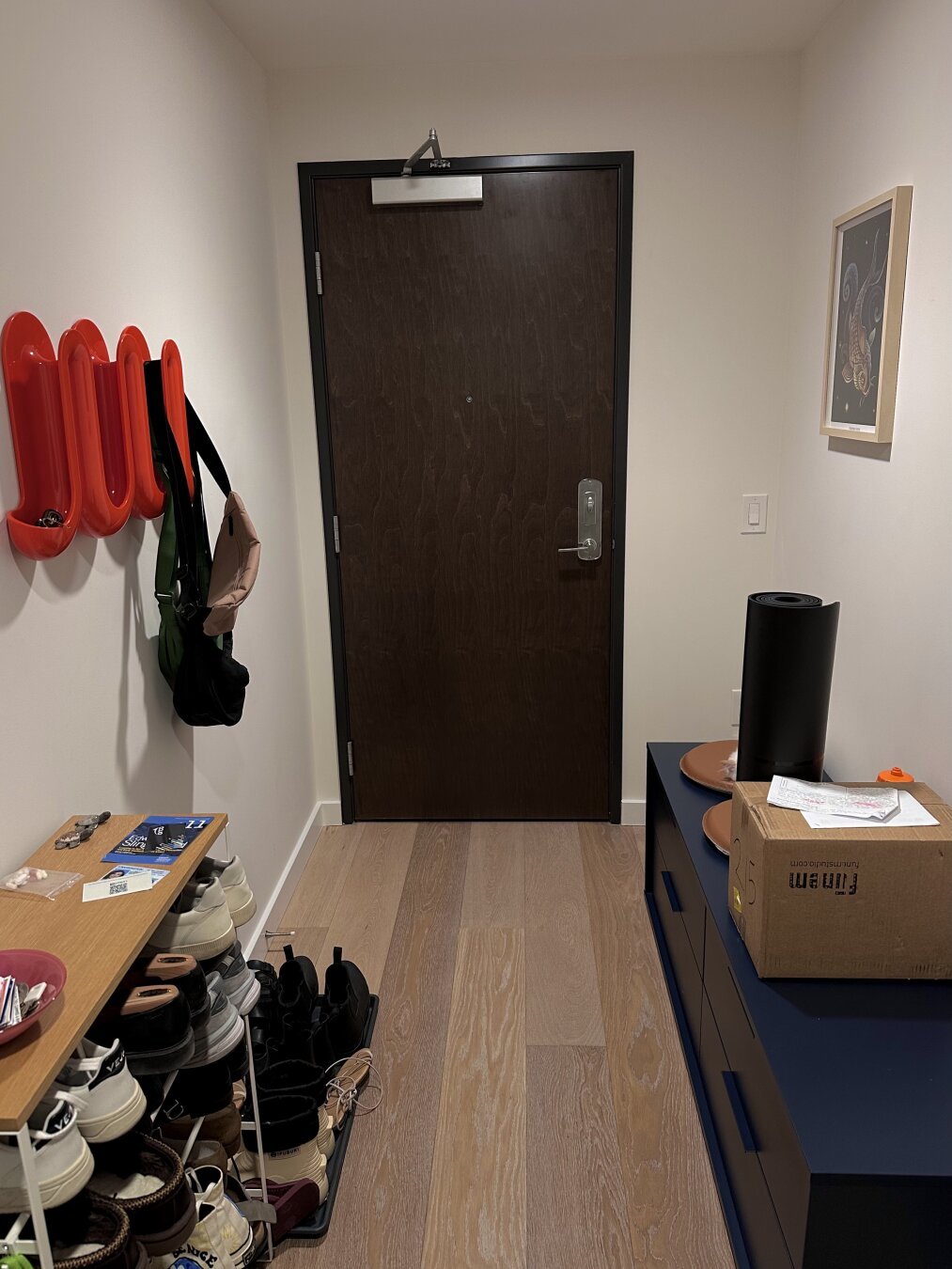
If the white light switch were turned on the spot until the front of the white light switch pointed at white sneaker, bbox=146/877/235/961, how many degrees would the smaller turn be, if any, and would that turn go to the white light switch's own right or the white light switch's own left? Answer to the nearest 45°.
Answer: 0° — it already faces it

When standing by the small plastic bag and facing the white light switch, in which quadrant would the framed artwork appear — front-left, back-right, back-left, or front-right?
front-right

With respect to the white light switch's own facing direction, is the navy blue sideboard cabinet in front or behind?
in front

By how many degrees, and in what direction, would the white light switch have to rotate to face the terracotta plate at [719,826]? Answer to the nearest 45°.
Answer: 0° — it already faces it

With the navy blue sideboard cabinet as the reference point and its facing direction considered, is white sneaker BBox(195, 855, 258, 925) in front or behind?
in front

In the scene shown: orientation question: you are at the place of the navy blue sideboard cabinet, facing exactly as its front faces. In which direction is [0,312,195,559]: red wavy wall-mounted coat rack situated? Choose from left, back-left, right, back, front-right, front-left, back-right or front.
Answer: front

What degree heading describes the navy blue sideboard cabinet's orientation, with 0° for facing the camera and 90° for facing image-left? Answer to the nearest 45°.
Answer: approximately 90°

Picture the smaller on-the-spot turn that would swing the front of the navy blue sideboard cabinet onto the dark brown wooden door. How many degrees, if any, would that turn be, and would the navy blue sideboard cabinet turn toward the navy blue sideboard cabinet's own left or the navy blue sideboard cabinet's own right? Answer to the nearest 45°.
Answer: approximately 45° to the navy blue sideboard cabinet's own right

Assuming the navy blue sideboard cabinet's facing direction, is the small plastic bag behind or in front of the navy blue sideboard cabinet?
in front
